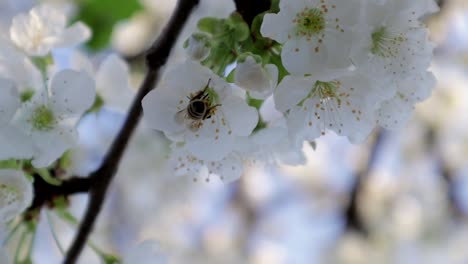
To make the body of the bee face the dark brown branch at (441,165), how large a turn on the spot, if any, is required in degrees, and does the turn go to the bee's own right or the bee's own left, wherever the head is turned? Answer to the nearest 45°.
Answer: approximately 45° to the bee's own right
